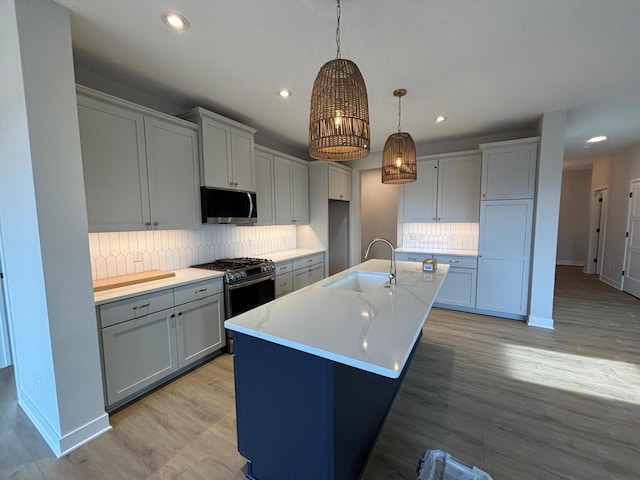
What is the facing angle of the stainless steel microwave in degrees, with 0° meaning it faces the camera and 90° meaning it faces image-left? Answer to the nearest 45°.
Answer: approximately 315°

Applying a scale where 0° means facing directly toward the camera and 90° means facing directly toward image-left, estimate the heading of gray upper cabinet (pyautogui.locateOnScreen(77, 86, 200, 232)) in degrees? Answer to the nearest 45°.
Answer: approximately 315°

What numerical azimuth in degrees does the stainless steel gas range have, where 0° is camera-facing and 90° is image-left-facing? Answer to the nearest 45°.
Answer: approximately 315°

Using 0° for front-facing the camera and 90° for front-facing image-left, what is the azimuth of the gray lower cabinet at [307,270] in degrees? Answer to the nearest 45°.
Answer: approximately 315°
